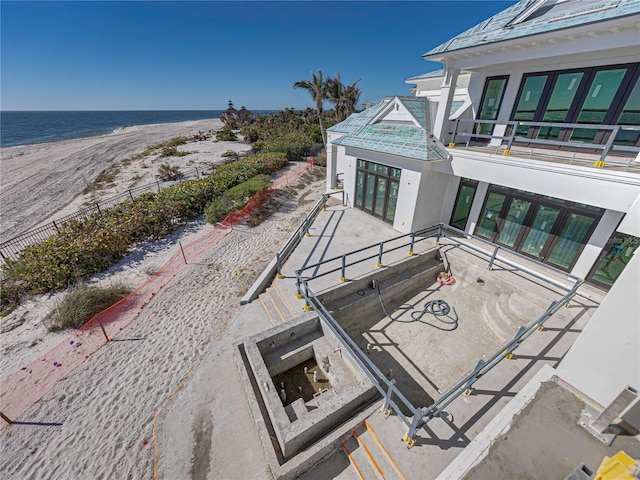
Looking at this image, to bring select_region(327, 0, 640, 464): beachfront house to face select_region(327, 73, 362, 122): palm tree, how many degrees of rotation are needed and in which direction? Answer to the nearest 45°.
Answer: approximately 90° to its right

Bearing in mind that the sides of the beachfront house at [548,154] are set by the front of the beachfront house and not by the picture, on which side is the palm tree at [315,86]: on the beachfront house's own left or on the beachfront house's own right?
on the beachfront house's own right

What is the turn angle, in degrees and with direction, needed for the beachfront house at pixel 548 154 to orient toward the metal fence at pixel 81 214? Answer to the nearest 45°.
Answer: approximately 45° to its right

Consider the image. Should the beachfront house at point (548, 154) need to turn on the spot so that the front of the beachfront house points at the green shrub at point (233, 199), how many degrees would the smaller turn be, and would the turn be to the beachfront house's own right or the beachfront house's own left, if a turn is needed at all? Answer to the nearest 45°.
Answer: approximately 45° to the beachfront house's own right

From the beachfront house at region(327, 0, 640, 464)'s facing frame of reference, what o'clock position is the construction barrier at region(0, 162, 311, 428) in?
The construction barrier is roughly at 12 o'clock from the beachfront house.

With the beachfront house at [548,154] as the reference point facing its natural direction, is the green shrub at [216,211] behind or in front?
in front

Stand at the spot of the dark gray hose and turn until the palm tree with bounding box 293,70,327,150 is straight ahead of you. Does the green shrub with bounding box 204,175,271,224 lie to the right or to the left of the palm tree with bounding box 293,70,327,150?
left

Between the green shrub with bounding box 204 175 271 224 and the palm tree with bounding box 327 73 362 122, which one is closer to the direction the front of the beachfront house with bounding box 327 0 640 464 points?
the green shrub
